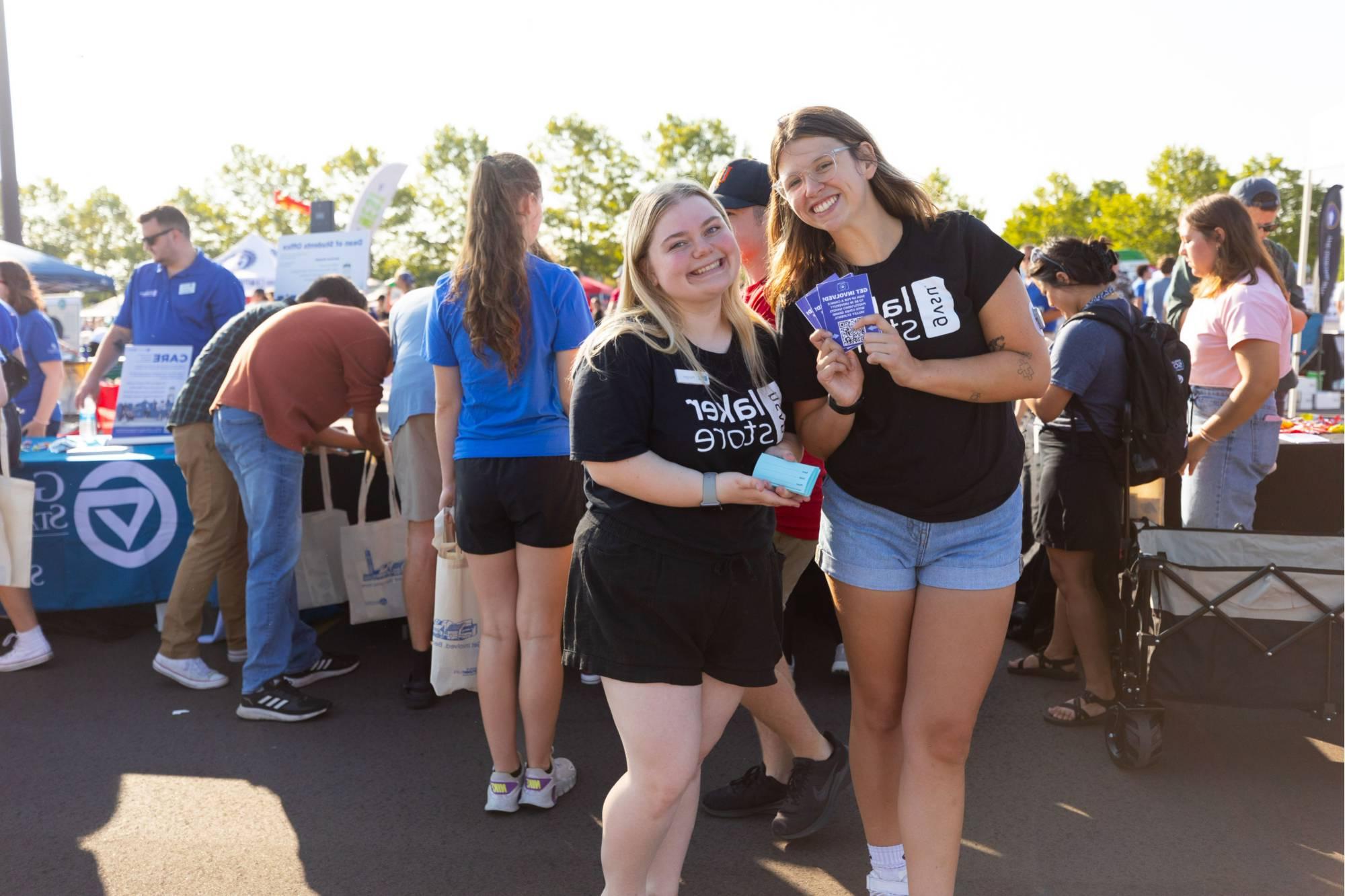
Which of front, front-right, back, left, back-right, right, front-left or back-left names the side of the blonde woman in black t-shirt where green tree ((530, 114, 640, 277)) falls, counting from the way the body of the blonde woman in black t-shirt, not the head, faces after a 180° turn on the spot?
front-right

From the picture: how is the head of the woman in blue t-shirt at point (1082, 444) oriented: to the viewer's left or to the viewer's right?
to the viewer's left

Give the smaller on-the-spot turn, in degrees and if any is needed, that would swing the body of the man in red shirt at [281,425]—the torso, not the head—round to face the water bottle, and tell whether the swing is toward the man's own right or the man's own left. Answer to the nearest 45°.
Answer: approximately 90° to the man's own left

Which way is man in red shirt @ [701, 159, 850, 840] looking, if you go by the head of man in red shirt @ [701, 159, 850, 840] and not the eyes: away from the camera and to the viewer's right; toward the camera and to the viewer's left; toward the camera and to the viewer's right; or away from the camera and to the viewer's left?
toward the camera and to the viewer's left

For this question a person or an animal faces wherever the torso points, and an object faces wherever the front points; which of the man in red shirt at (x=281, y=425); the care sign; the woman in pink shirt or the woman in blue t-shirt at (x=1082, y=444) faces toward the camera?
the care sign

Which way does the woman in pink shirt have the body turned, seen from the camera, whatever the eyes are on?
to the viewer's left

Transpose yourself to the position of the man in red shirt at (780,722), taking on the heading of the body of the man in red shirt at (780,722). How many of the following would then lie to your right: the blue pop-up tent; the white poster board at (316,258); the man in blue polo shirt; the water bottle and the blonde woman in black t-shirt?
4

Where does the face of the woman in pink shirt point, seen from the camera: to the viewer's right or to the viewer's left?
to the viewer's left
